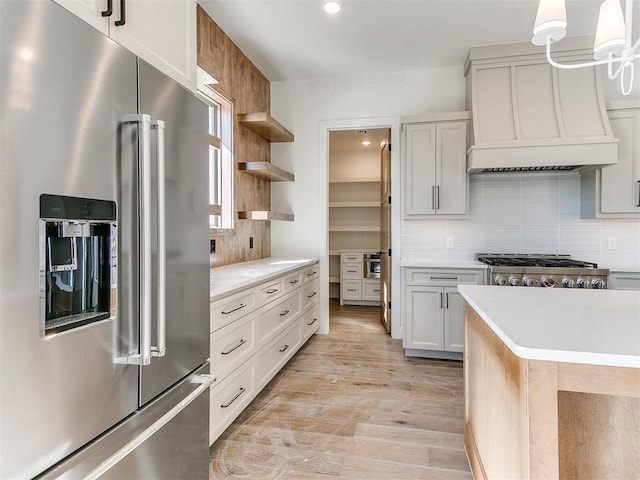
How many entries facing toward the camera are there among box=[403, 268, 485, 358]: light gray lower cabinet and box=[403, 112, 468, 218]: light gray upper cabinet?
2

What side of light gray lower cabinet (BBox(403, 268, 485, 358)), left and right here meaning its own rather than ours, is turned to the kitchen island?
front

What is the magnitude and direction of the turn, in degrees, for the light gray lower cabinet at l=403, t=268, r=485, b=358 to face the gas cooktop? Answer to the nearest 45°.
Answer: approximately 90° to its left

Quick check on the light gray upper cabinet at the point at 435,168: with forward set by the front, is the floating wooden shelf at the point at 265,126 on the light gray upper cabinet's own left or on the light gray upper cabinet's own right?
on the light gray upper cabinet's own right

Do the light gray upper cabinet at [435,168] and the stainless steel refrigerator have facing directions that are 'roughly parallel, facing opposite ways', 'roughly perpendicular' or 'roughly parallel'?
roughly perpendicular

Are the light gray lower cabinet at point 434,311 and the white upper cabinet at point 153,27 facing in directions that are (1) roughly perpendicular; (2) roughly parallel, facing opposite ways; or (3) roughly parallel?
roughly perpendicular

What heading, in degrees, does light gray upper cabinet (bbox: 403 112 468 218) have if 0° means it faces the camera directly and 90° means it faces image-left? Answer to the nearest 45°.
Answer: approximately 0°

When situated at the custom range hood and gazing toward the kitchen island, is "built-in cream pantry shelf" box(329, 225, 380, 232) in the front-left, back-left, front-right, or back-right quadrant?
back-right

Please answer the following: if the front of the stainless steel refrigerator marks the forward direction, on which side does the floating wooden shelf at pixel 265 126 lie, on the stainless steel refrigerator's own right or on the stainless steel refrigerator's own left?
on the stainless steel refrigerator's own left

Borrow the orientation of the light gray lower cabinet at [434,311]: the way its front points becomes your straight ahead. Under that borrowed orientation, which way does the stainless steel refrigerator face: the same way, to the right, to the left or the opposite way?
to the left

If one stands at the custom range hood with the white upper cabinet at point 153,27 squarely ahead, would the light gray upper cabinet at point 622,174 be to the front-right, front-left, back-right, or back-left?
back-left

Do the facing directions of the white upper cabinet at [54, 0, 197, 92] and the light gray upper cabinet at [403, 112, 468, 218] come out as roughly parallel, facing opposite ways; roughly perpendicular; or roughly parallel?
roughly perpendicular
